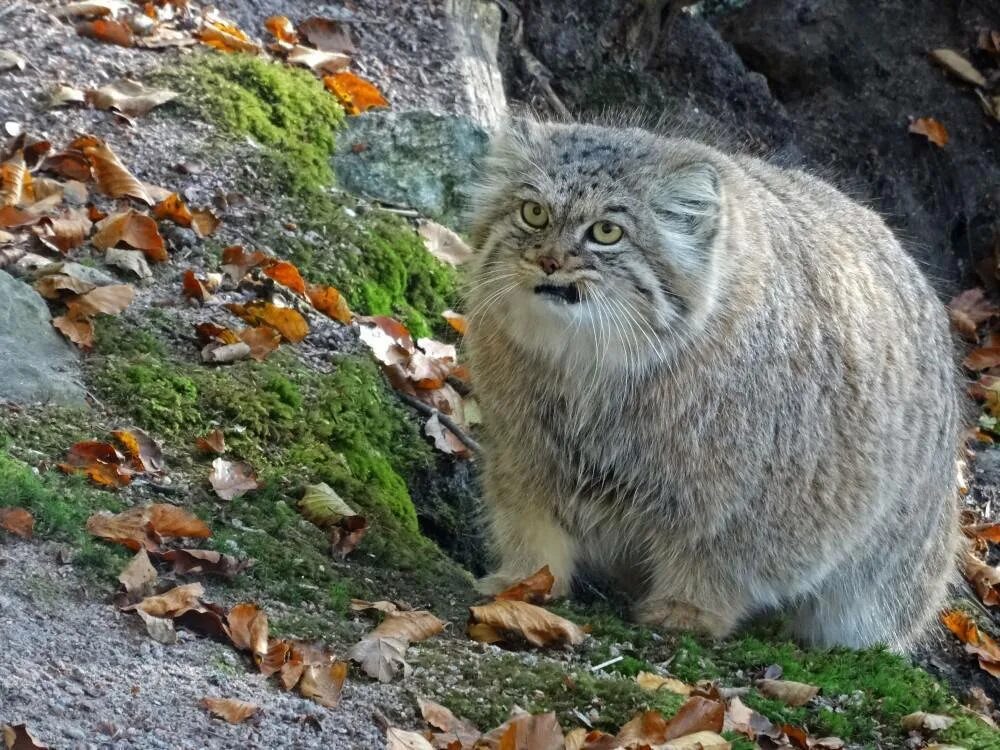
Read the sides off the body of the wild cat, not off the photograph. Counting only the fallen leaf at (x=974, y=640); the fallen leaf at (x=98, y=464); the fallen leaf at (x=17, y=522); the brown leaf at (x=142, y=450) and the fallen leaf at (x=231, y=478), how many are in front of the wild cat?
4

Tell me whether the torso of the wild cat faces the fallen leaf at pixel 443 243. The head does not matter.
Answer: no

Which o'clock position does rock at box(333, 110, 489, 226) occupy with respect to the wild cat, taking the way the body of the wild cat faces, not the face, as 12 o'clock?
The rock is roughly at 3 o'clock from the wild cat.

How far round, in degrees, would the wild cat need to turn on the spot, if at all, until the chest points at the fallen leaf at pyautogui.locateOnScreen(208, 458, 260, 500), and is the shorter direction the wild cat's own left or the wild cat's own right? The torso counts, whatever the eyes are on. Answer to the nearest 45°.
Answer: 0° — it already faces it

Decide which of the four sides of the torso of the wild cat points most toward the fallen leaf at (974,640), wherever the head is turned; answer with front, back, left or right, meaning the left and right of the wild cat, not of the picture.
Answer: back

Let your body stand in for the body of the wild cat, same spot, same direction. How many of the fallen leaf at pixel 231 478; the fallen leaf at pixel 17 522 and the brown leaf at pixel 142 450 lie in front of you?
3

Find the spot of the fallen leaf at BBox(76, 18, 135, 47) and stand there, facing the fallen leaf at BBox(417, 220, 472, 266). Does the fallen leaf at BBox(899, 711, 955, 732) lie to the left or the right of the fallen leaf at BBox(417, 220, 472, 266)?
right

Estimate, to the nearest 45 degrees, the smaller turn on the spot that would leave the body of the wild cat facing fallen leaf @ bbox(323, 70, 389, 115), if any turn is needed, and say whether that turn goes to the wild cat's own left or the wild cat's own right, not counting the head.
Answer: approximately 90° to the wild cat's own right

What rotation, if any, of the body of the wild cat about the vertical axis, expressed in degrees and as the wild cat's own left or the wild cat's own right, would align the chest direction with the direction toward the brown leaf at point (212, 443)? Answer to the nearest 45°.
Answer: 0° — it already faces it

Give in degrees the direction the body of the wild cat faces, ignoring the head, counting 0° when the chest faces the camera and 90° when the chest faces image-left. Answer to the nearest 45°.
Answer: approximately 45°

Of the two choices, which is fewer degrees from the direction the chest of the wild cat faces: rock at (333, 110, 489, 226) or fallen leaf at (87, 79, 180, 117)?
the fallen leaf

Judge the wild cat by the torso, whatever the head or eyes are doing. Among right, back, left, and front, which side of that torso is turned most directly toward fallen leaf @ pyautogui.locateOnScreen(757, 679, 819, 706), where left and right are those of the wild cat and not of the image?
left

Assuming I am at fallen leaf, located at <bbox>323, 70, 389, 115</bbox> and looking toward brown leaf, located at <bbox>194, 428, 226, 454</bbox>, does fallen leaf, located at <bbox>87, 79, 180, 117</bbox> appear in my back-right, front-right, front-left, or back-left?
front-right

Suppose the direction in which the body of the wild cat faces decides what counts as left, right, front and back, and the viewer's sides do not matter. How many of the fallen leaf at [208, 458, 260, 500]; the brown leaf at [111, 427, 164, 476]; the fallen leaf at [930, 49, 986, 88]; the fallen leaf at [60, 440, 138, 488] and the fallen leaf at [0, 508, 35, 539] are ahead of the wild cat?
4

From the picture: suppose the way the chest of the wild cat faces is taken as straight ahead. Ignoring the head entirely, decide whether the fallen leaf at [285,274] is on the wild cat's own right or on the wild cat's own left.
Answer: on the wild cat's own right

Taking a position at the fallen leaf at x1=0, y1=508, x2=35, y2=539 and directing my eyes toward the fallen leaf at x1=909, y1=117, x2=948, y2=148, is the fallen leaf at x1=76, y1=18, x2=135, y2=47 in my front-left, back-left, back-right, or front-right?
front-left

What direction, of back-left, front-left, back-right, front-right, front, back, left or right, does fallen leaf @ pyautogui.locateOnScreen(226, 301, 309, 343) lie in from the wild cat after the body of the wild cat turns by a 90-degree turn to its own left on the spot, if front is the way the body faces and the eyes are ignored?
back-right

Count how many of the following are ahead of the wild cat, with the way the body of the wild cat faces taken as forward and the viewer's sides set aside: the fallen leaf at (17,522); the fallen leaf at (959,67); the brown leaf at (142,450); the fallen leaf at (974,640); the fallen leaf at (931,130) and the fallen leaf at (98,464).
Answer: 3

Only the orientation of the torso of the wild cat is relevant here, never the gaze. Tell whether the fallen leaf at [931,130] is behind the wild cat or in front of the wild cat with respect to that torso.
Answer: behind

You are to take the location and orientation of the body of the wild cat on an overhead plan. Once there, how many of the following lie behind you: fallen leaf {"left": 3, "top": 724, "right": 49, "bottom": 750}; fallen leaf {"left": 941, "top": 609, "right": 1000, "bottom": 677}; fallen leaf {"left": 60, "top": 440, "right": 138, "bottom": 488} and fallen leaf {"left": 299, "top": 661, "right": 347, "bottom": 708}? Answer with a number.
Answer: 1
